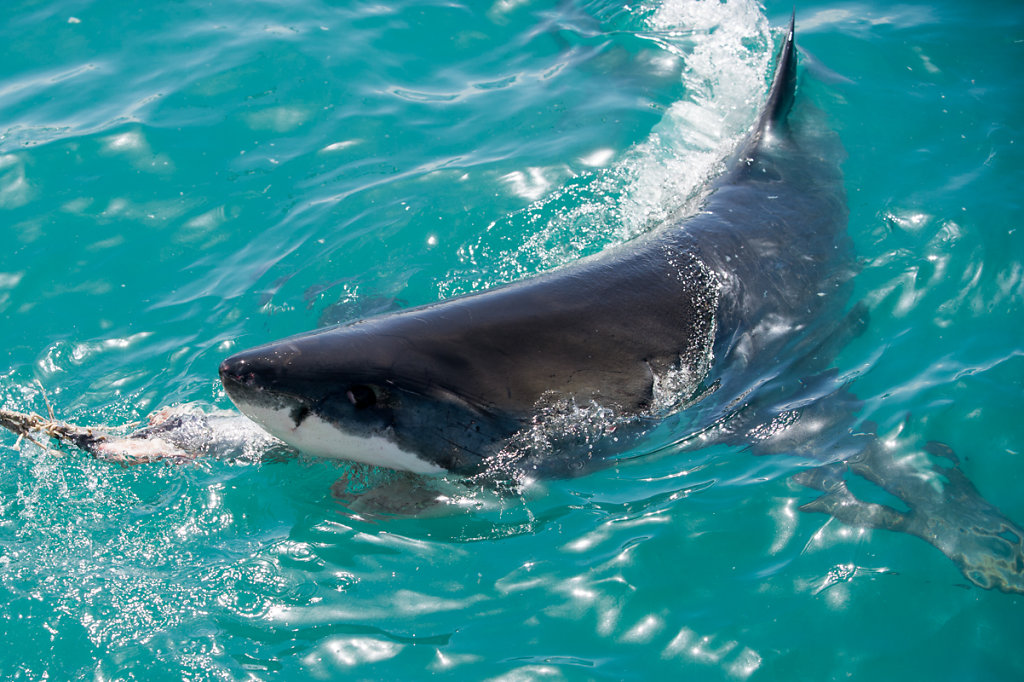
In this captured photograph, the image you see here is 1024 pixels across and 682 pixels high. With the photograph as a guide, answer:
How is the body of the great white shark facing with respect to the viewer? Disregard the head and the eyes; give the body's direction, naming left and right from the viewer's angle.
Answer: facing the viewer and to the left of the viewer
